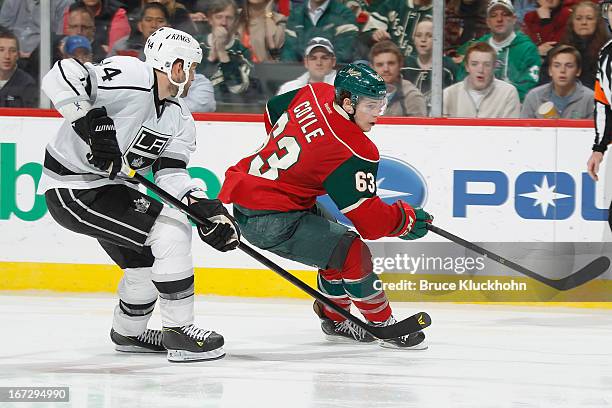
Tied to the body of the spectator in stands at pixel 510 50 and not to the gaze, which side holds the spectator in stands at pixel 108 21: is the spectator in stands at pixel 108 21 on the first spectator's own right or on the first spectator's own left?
on the first spectator's own right

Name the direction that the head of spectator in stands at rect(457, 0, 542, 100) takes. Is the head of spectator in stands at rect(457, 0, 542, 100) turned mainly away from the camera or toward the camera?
toward the camera

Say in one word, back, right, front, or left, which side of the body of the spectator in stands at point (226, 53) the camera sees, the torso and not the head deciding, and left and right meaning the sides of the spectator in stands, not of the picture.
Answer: front

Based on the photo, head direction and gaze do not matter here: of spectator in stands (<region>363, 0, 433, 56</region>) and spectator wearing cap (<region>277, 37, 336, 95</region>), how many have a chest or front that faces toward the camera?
2

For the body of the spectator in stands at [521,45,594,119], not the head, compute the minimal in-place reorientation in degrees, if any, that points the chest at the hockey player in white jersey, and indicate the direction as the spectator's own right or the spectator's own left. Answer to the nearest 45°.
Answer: approximately 45° to the spectator's own right

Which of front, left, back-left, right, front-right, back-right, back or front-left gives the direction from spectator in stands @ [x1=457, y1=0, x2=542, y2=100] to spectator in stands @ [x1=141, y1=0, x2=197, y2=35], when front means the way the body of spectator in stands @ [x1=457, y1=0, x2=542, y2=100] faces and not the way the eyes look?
right

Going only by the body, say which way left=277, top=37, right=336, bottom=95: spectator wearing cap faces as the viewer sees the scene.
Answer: toward the camera

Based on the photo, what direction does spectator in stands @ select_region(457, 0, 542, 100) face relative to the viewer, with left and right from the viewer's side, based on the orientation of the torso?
facing the viewer

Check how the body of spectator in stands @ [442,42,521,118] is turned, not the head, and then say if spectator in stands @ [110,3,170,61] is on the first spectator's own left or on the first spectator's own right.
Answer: on the first spectator's own right

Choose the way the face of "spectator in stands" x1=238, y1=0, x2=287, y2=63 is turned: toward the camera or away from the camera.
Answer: toward the camera

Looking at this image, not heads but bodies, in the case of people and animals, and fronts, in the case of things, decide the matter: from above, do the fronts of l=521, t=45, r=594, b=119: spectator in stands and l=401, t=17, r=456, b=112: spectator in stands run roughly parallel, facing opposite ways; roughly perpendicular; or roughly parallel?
roughly parallel
